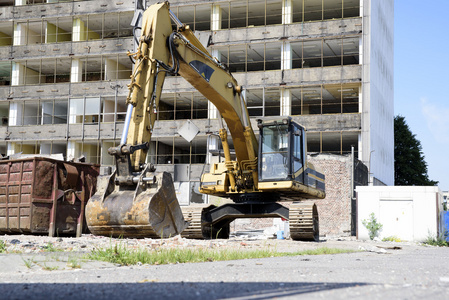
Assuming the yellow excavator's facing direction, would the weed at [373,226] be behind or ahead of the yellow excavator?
behind

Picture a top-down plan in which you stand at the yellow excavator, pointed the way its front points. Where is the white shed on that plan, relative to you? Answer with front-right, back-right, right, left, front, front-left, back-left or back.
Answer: back

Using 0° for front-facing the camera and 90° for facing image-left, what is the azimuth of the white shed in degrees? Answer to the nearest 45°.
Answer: approximately 0°

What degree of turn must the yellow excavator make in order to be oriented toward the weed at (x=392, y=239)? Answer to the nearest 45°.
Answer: approximately 180°

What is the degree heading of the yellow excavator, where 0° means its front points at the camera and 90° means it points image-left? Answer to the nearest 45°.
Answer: approximately 45°

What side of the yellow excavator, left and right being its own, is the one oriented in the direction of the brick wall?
back

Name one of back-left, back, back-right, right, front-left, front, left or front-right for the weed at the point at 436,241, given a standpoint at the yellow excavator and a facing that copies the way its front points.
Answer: back

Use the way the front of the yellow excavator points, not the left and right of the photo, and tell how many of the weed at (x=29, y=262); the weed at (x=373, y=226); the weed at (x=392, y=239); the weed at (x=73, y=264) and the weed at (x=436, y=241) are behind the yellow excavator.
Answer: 3
